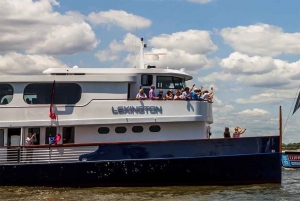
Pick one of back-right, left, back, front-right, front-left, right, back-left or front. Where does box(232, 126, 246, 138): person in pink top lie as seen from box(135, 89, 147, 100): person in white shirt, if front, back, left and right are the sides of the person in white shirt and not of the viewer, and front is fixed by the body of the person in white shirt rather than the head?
left

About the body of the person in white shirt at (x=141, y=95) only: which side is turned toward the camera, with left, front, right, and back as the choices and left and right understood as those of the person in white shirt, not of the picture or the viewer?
front

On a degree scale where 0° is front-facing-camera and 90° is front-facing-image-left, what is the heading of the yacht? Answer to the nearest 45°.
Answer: approximately 270°
